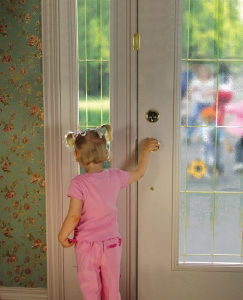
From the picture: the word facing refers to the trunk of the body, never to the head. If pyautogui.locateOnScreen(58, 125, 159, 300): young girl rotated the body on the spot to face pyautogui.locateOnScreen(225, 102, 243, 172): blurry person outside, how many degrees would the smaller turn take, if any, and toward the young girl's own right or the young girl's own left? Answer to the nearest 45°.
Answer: approximately 45° to the young girl's own right

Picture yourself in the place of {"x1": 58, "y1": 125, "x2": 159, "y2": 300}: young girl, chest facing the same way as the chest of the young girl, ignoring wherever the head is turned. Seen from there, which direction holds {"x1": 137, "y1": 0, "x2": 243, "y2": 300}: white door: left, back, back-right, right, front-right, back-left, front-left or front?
front-right

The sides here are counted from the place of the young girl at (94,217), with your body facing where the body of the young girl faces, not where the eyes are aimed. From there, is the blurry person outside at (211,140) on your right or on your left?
on your right

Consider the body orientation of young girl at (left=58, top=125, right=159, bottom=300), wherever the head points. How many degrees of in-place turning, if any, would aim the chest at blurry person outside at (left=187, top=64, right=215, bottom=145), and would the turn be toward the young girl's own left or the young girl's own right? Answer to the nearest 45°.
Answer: approximately 45° to the young girl's own right

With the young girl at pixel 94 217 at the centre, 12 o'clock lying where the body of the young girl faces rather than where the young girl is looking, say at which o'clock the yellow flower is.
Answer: The yellow flower is roughly at 2 o'clock from the young girl.

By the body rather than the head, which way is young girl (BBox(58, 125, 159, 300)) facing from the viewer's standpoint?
away from the camera
